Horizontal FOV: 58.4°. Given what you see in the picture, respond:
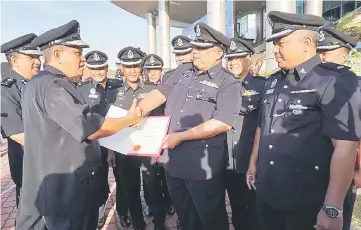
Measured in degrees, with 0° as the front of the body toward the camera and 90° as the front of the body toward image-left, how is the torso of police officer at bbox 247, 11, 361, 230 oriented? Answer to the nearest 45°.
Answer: approximately 45°

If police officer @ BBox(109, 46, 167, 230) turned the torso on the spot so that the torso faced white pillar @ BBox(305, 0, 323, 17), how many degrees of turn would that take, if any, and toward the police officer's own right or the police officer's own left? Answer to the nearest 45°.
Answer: approximately 135° to the police officer's own left

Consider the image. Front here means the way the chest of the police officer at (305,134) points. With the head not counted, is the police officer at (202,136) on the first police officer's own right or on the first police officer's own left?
on the first police officer's own right

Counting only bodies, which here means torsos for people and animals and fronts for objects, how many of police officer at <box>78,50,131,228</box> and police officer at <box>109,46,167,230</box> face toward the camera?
2

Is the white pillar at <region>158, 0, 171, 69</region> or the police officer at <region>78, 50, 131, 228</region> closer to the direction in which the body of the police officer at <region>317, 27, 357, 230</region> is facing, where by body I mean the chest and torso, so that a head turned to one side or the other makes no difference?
the police officer

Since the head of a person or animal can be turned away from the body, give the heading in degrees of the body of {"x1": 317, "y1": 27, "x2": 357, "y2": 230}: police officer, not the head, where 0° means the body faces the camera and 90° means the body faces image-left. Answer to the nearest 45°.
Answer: approximately 45°

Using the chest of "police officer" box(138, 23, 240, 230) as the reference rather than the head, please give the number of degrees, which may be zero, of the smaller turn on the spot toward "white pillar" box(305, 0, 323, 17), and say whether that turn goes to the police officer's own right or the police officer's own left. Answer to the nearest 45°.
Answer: approximately 180°

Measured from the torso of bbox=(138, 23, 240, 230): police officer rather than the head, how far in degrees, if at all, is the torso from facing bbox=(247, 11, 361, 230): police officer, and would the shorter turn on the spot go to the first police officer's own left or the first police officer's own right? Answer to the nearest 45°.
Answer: approximately 90° to the first police officer's own left

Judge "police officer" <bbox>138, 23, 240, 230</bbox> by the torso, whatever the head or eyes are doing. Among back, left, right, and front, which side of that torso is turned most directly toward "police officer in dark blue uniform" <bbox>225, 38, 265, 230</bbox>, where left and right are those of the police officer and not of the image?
back
